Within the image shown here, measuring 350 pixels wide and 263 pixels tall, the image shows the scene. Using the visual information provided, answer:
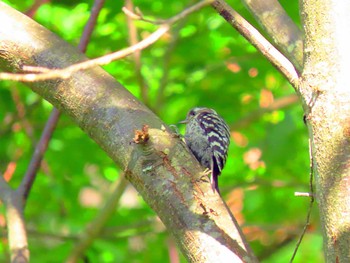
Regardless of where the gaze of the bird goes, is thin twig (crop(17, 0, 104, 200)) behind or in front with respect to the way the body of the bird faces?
in front
